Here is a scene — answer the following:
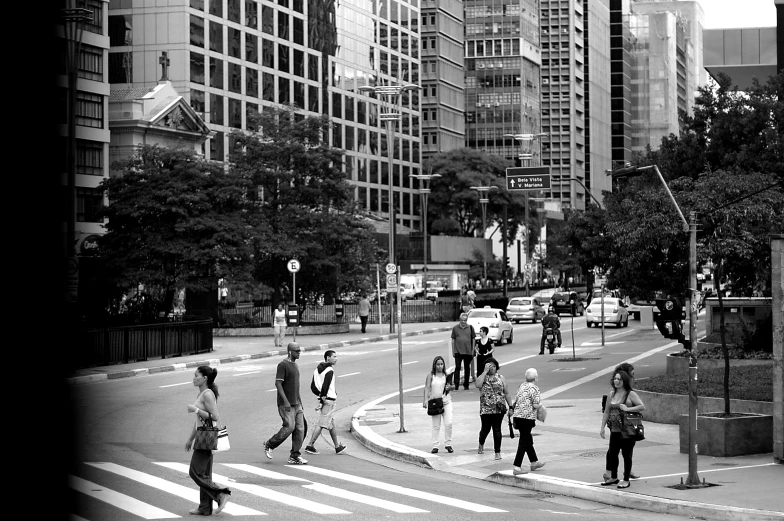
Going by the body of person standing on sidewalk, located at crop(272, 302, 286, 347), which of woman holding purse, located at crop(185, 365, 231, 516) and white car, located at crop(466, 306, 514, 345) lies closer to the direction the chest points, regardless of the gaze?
the woman holding purse

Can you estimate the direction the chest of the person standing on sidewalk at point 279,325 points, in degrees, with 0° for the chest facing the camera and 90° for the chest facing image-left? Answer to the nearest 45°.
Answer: approximately 0°

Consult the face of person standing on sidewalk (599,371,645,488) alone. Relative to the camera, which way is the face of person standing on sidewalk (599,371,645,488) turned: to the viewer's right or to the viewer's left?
to the viewer's left

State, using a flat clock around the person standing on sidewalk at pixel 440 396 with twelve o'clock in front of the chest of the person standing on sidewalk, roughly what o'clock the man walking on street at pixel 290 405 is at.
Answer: The man walking on street is roughly at 2 o'clock from the person standing on sidewalk.

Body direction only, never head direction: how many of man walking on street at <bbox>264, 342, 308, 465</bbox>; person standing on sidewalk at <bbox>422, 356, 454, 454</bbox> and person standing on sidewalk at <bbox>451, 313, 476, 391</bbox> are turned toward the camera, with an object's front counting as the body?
2

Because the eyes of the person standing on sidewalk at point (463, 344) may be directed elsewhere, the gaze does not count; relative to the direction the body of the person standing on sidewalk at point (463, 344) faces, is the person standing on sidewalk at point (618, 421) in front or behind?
in front

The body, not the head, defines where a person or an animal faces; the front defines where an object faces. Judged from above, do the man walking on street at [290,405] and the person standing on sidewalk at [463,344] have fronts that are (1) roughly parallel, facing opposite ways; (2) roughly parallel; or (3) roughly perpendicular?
roughly perpendicular

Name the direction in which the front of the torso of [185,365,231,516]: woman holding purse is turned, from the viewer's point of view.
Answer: to the viewer's left

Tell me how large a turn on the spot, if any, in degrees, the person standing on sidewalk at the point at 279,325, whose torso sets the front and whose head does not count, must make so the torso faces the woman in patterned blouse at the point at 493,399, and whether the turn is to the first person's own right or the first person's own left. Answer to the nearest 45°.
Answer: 0° — they already face them

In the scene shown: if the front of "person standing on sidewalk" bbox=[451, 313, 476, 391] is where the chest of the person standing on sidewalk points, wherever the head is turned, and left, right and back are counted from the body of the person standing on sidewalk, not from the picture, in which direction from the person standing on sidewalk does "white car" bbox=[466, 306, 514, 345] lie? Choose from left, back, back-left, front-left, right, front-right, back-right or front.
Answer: back

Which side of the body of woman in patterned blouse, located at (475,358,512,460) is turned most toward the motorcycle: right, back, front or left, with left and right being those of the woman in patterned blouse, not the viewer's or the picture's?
back
